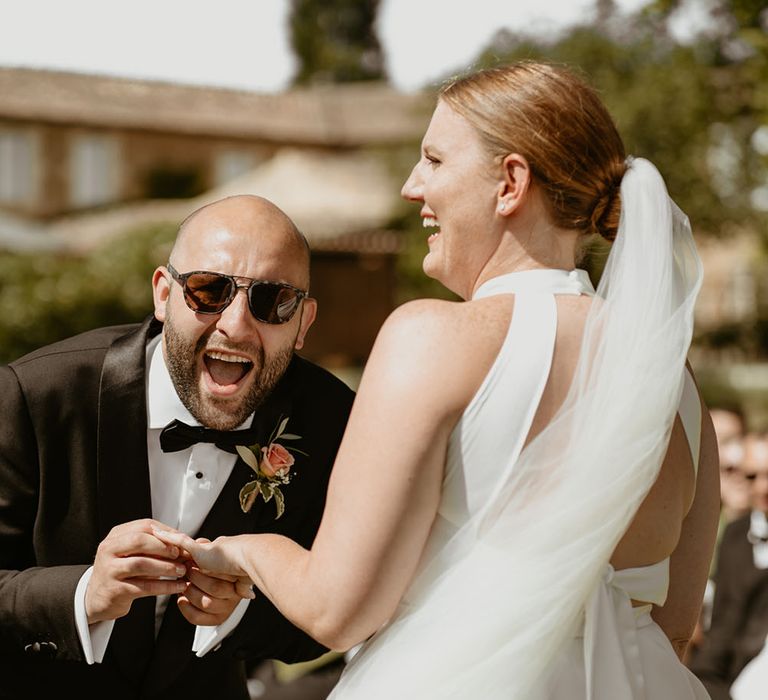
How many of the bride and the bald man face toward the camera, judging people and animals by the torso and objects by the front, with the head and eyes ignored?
1

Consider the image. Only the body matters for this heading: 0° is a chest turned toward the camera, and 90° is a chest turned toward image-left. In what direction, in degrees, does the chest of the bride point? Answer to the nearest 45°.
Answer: approximately 135°

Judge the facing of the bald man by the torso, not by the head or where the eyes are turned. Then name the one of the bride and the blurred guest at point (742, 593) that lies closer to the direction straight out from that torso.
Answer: the bride

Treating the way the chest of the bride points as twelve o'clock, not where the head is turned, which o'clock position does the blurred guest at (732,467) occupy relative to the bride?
The blurred guest is roughly at 2 o'clock from the bride.

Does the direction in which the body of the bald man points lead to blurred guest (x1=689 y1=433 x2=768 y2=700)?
no

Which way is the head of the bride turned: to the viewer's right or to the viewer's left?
to the viewer's left

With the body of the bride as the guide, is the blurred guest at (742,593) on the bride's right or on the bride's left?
on the bride's right

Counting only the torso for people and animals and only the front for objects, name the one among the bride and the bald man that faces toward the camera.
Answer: the bald man

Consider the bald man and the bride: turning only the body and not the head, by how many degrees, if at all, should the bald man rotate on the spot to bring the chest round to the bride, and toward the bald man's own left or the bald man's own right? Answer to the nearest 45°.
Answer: approximately 45° to the bald man's own left

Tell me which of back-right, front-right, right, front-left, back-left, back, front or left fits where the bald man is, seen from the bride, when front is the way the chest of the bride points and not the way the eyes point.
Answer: front

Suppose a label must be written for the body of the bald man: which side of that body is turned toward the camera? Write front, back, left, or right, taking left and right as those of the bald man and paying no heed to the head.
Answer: front
